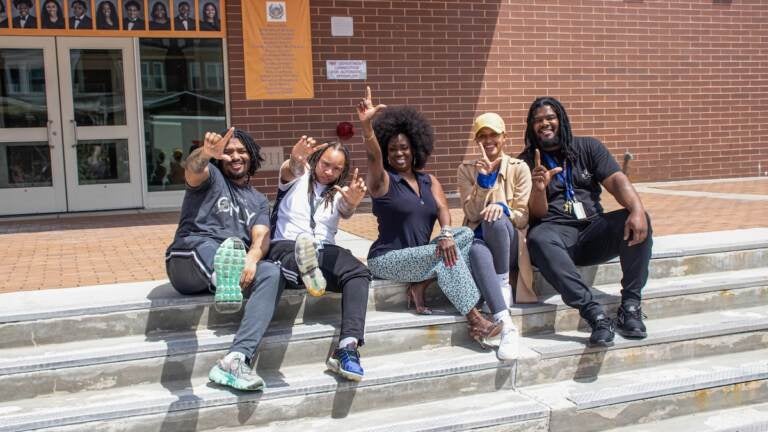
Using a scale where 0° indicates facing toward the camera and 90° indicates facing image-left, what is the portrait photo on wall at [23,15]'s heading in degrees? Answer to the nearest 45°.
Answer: approximately 0°

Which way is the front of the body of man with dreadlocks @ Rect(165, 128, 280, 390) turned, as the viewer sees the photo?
toward the camera

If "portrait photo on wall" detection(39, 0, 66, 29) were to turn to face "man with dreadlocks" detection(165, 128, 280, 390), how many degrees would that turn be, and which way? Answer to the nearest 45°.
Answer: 0° — it already faces them

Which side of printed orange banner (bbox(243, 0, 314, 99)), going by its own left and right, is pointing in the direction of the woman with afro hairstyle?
front

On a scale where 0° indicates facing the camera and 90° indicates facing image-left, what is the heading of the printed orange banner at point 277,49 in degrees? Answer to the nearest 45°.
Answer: approximately 0°

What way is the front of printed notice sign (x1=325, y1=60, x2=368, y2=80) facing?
toward the camera

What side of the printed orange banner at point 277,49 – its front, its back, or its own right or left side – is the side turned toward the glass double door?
right

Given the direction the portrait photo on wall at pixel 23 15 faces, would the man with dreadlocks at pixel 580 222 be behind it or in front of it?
in front

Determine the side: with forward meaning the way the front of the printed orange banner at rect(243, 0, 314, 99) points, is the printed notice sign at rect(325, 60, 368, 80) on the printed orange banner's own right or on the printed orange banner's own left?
on the printed orange banner's own left

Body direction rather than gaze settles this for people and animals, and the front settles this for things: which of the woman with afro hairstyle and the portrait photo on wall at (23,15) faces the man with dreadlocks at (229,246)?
the portrait photo on wall

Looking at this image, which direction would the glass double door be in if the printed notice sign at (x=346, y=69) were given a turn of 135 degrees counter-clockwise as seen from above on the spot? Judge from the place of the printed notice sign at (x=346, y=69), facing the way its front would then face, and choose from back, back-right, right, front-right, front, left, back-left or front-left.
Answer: back-left

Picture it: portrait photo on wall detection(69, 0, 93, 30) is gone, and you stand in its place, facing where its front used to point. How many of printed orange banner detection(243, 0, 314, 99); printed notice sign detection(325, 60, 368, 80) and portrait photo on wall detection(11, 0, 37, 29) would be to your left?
2
